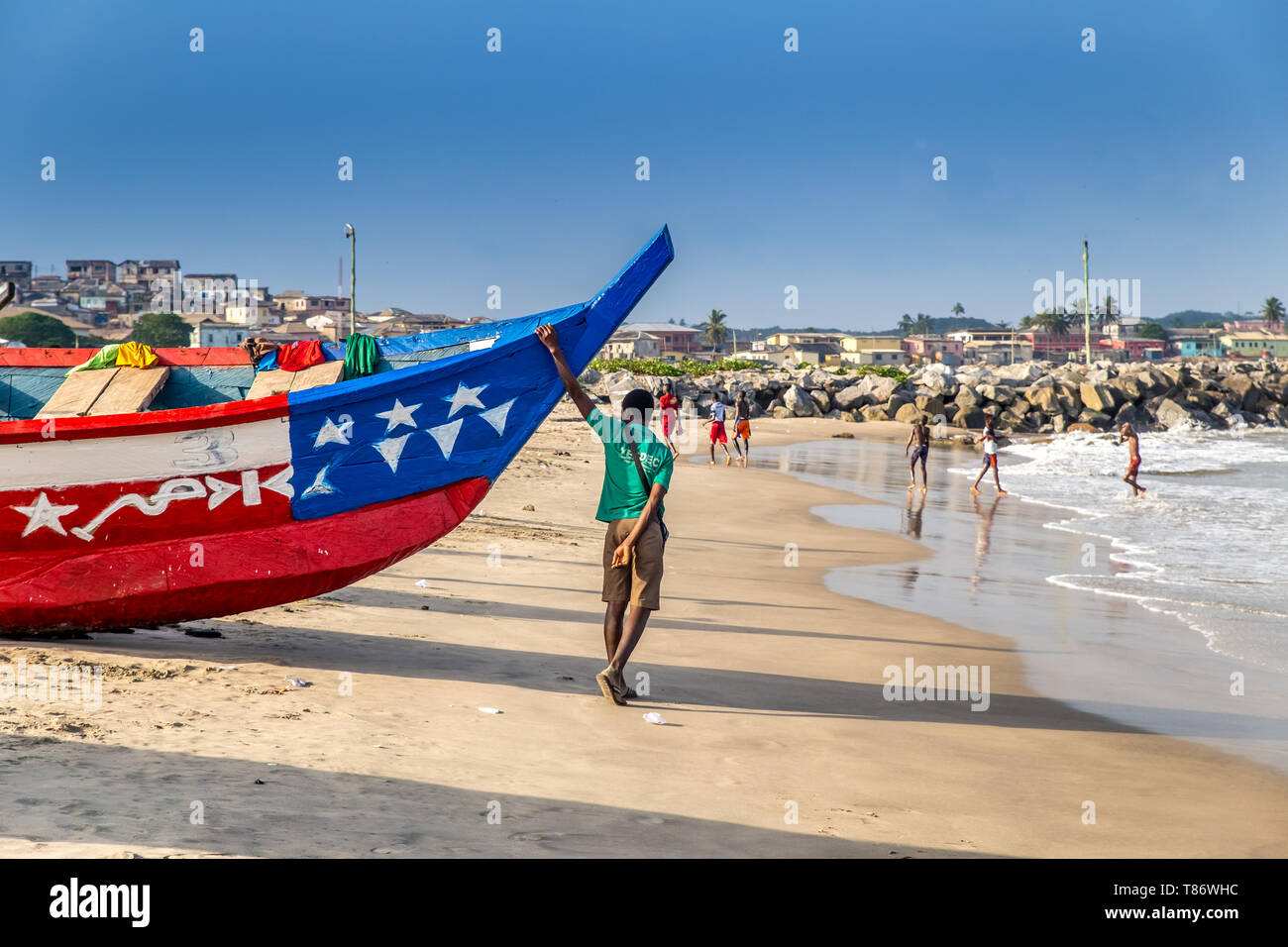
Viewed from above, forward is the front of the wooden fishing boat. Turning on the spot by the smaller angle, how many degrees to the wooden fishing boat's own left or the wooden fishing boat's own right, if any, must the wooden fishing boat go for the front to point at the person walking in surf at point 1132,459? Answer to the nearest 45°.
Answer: approximately 45° to the wooden fishing boat's own left

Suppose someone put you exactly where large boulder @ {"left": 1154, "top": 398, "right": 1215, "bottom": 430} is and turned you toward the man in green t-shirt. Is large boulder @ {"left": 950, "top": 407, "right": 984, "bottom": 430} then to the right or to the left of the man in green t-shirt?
right

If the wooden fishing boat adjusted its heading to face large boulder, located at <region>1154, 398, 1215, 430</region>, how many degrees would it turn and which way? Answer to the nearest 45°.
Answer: approximately 45° to its left

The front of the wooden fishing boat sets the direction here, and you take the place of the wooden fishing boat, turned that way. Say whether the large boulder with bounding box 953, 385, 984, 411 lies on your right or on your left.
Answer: on your left

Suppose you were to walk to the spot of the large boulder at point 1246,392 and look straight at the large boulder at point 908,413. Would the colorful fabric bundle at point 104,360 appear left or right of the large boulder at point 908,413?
left

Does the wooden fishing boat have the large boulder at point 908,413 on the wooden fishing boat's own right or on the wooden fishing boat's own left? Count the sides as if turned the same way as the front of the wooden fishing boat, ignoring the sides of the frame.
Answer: on the wooden fishing boat's own left

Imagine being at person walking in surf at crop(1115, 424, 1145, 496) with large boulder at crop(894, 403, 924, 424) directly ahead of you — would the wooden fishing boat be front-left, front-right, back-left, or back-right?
back-left

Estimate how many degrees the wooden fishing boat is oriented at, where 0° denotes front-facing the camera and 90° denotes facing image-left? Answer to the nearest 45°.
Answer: approximately 270°

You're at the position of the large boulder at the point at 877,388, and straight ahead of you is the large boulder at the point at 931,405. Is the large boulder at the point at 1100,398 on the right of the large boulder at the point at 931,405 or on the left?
left

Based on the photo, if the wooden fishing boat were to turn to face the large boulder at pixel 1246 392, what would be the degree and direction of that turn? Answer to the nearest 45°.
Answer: approximately 45° to its left
